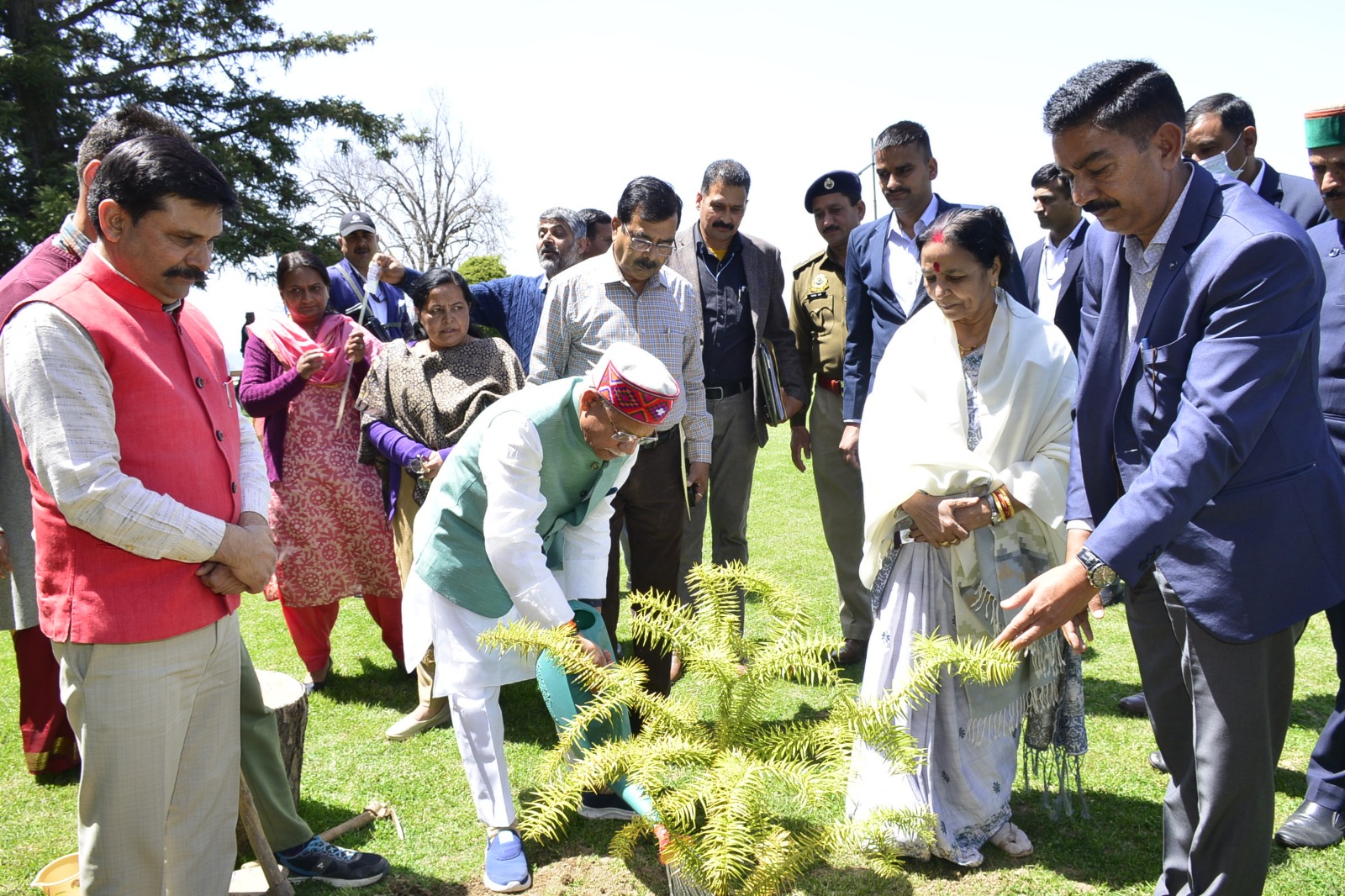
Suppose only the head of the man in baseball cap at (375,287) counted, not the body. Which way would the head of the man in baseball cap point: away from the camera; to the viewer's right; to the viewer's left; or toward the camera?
toward the camera

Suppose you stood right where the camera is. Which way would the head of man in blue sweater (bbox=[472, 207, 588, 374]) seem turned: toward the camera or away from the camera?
toward the camera

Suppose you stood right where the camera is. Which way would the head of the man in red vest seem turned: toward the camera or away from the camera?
toward the camera

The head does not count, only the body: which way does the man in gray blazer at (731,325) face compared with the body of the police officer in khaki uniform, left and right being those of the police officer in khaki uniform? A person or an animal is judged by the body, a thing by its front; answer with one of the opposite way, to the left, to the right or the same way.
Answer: the same way

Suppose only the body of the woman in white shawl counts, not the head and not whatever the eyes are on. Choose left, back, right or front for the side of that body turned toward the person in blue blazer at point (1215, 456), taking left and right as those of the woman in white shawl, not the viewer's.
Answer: left

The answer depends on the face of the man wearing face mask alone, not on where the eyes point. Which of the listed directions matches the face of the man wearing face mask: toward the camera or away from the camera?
toward the camera

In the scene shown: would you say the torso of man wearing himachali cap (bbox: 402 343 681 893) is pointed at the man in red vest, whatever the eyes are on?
no

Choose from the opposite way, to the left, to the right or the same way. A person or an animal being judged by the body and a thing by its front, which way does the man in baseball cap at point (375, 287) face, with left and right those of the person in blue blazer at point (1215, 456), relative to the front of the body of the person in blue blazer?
to the left

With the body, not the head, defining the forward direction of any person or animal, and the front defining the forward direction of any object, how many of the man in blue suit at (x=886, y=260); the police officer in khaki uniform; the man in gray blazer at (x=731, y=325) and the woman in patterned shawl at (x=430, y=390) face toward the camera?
4

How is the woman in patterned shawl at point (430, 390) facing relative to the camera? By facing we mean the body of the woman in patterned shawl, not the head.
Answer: toward the camera

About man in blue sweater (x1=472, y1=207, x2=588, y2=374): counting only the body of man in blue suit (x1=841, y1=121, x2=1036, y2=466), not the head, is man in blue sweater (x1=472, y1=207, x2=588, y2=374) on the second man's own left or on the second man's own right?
on the second man's own right

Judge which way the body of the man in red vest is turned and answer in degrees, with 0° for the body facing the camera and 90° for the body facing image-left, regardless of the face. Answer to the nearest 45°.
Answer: approximately 315°

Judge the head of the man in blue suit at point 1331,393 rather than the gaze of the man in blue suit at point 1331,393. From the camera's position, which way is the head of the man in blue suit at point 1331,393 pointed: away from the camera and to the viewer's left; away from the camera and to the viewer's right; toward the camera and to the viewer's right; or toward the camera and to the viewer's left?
toward the camera and to the viewer's left

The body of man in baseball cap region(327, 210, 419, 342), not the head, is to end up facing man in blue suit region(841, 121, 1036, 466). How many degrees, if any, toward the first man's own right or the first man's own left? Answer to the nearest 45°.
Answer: approximately 45° to the first man's own left

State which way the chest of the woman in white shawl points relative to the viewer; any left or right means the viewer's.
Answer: facing the viewer and to the left of the viewer

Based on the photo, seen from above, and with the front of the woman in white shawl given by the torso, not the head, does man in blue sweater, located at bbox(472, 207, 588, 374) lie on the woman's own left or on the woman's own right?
on the woman's own right
